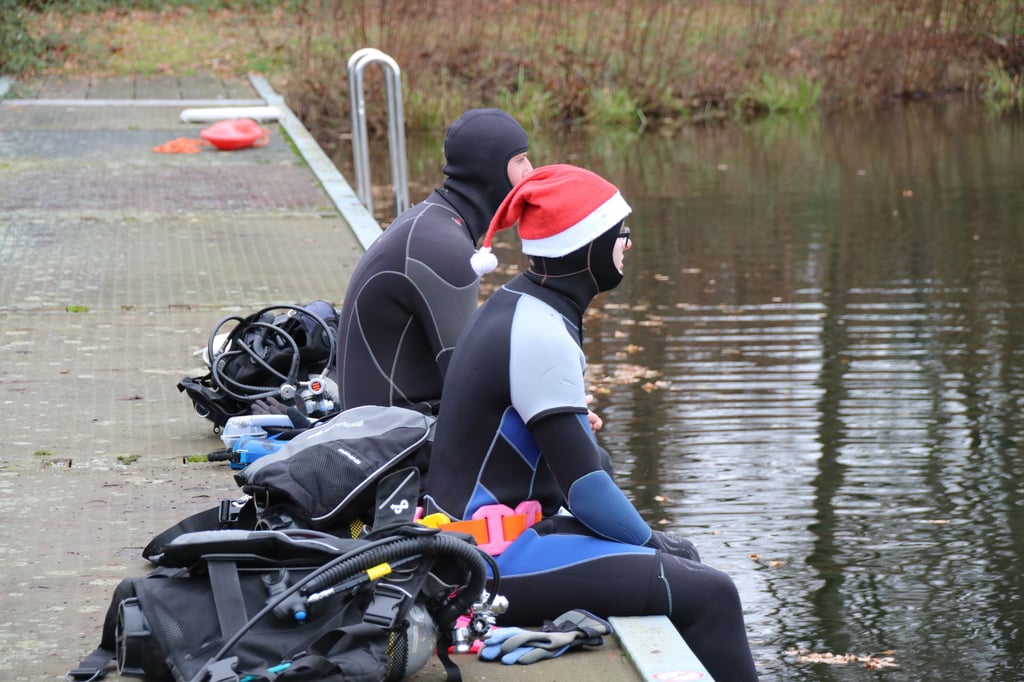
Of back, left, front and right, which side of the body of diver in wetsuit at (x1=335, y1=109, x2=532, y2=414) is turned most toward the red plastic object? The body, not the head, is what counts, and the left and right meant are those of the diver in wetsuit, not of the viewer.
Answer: left

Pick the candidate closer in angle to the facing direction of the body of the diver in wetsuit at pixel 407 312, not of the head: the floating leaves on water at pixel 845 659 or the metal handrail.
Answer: the floating leaves on water

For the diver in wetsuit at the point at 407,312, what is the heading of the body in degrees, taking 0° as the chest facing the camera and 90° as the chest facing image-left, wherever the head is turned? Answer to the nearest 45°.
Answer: approximately 270°

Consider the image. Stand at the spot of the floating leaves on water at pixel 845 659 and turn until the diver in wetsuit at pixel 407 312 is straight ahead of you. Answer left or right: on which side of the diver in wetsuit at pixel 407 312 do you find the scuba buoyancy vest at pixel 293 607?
left

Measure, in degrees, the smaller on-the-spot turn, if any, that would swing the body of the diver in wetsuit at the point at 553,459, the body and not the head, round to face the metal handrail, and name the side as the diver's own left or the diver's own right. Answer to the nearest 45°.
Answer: approximately 90° to the diver's own left

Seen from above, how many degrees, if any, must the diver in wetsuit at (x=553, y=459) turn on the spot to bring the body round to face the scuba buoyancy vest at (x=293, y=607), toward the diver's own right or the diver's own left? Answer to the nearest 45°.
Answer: approximately 135° to the diver's own right

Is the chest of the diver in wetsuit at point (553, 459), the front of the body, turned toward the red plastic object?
no

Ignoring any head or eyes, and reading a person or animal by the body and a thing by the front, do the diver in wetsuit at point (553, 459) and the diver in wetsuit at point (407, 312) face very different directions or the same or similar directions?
same or similar directions

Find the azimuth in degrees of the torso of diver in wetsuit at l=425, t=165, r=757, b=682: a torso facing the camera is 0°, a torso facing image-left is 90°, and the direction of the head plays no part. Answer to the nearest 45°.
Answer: approximately 270°

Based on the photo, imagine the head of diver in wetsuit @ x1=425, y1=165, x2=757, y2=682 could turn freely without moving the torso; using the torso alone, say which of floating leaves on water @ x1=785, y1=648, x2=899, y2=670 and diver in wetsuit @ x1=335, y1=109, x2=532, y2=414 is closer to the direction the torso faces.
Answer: the floating leaves on water

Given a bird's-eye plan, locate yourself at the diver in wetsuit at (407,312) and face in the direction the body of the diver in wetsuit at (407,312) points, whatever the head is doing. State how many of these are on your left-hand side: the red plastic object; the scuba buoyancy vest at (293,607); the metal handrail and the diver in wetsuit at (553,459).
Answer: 2

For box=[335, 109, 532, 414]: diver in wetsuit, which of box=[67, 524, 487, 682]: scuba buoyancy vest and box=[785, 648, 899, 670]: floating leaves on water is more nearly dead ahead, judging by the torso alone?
the floating leaves on water

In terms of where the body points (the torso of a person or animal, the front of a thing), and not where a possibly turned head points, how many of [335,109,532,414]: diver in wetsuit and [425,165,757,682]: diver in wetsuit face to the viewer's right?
2
